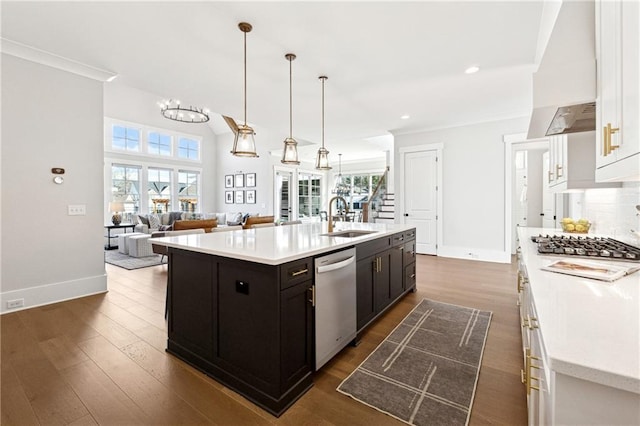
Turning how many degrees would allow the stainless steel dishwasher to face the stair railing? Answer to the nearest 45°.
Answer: approximately 135° to its left

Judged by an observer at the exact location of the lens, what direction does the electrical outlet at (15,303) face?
facing the viewer and to the right of the viewer

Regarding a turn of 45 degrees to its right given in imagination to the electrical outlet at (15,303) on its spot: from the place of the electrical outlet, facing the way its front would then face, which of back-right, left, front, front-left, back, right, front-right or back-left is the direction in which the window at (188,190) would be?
back-left

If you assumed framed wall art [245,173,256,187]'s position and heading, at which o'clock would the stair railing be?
The stair railing is roughly at 8 o'clock from the framed wall art.

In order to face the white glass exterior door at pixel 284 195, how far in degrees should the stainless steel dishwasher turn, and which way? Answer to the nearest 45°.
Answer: approximately 135° to its left

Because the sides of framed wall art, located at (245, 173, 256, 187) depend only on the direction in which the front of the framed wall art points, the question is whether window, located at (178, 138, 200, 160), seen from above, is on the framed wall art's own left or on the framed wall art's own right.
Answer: on the framed wall art's own right

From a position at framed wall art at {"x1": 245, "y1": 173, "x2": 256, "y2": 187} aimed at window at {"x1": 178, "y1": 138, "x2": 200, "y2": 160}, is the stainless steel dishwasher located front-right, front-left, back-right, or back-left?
back-left

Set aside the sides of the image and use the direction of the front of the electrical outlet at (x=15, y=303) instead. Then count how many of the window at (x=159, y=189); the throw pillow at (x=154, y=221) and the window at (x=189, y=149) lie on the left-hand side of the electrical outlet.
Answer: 3

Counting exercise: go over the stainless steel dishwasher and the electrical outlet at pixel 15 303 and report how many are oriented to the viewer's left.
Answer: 0

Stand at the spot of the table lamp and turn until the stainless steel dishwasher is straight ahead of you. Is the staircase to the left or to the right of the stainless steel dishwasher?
left

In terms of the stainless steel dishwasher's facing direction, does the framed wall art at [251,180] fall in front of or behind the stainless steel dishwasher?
behind

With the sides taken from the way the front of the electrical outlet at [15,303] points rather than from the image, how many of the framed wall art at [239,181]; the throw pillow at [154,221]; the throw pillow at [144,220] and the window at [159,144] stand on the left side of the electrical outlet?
4

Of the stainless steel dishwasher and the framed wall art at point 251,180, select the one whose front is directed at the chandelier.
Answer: the framed wall art

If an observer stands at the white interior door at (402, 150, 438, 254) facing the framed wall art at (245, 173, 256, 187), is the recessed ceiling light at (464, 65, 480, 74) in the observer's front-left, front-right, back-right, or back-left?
back-left

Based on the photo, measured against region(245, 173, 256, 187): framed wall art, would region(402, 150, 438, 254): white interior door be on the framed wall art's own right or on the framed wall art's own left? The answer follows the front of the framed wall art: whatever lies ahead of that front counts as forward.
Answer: on the framed wall art's own left
